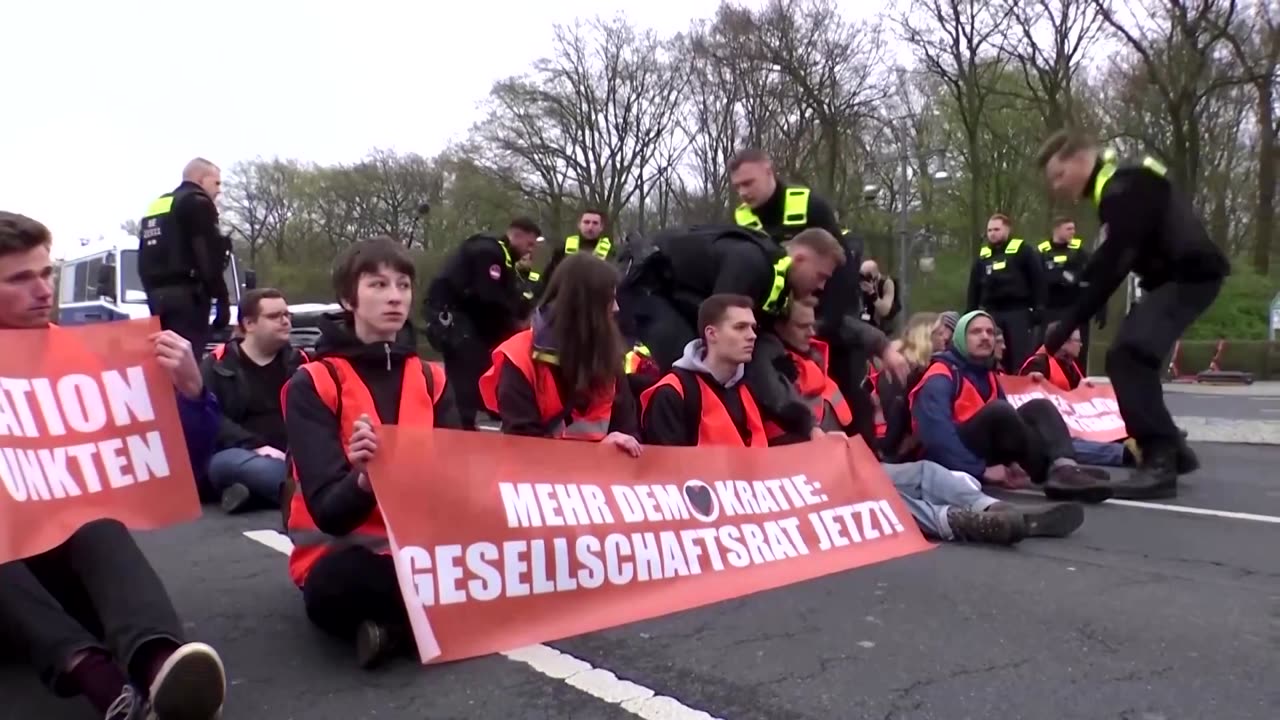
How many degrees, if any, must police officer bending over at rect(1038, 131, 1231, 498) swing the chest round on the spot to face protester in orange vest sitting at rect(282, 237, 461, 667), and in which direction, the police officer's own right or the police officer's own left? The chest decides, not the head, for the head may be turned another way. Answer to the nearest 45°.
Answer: approximately 45° to the police officer's own left

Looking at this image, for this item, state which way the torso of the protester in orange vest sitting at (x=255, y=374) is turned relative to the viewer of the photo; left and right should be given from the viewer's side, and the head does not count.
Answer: facing the viewer and to the right of the viewer

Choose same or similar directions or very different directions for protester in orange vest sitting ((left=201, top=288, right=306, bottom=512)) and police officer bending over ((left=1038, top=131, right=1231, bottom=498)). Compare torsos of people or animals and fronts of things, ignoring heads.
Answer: very different directions

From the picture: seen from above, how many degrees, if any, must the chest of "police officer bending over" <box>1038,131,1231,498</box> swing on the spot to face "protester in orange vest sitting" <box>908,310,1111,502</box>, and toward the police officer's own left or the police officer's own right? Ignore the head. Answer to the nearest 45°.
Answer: approximately 45° to the police officer's own left

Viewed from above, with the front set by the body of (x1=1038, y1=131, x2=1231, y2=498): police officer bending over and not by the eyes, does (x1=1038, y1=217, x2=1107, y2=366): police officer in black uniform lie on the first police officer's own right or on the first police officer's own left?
on the first police officer's own right

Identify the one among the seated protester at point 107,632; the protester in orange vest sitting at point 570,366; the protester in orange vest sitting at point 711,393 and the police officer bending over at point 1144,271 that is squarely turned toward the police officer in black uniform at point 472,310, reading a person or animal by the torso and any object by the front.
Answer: the police officer bending over

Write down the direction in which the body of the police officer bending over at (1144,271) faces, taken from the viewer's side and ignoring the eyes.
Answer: to the viewer's left

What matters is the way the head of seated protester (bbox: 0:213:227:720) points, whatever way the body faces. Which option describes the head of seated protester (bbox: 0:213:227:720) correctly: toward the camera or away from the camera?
toward the camera

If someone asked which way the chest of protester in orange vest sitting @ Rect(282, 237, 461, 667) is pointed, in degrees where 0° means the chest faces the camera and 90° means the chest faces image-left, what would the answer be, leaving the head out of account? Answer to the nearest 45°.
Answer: approximately 315°

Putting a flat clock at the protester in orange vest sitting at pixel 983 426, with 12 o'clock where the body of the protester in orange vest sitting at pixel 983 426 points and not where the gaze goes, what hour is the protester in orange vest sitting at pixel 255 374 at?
the protester in orange vest sitting at pixel 255 374 is roughly at 4 o'clock from the protester in orange vest sitting at pixel 983 426.

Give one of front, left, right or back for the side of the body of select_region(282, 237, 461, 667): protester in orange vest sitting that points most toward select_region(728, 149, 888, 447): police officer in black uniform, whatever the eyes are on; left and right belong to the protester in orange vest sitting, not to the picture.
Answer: left

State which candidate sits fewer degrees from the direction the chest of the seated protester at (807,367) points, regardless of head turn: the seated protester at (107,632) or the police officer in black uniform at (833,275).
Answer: the seated protester

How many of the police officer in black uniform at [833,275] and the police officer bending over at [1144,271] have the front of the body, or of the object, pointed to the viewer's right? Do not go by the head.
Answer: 0

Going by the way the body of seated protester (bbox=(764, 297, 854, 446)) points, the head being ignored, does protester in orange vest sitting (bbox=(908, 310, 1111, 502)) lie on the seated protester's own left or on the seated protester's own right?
on the seated protester's own left
